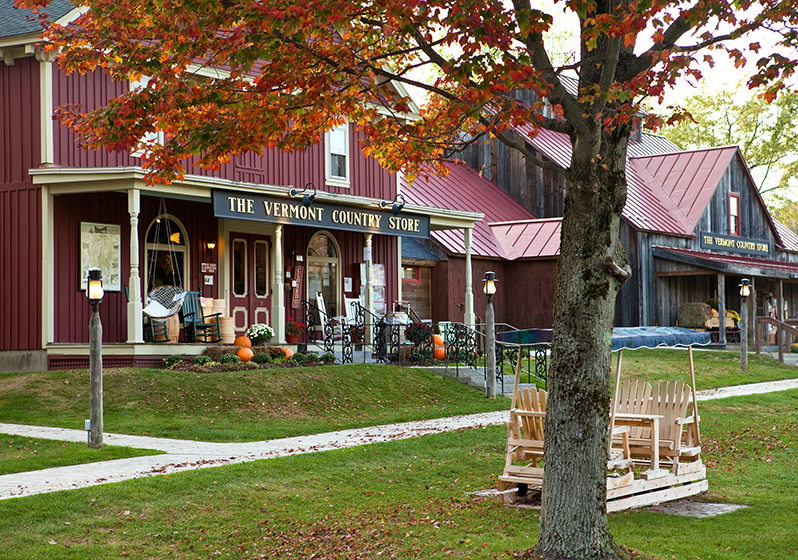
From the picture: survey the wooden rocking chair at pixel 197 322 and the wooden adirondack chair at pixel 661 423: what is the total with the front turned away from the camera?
0

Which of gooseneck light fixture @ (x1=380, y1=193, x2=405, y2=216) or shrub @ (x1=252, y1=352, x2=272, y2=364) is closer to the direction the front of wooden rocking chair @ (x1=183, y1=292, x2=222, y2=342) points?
the shrub

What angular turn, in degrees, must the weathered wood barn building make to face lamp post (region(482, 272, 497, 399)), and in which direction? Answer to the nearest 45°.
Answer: approximately 45° to its right

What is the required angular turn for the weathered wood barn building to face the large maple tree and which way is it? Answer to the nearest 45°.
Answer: approximately 45° to its right

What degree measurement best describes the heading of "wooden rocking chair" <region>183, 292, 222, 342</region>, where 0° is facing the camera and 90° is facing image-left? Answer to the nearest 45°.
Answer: approximately 315°

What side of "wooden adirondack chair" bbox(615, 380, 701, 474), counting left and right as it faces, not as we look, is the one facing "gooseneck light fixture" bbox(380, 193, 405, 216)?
right

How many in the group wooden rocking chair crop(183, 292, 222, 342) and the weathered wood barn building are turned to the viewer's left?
0

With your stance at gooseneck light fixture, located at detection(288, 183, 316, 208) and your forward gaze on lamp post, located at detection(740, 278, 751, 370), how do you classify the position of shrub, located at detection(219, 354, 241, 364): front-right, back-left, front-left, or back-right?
back-right

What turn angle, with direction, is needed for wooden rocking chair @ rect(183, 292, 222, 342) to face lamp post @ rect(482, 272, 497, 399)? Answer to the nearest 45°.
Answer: approximately 45° to its left

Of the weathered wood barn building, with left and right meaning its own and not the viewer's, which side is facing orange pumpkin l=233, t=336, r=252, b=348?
right

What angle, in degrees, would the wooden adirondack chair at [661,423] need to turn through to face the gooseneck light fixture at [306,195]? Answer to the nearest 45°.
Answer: approximately 90° to its right

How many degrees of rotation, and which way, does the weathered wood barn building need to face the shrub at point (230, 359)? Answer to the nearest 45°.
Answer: approximately 90° to its right

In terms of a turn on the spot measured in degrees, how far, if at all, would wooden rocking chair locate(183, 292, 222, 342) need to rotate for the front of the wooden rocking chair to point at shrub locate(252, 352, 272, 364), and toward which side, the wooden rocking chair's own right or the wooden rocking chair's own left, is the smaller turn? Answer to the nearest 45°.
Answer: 0° — it already faces it

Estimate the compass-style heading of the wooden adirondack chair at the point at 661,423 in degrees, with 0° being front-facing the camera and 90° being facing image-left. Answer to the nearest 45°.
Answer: approximately 45°
